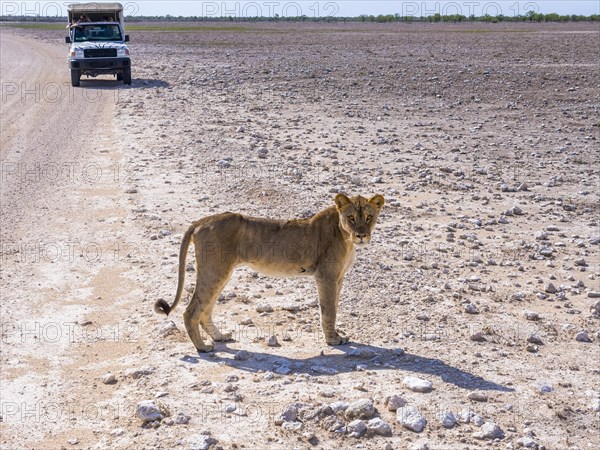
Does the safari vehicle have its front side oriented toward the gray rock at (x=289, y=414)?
yes

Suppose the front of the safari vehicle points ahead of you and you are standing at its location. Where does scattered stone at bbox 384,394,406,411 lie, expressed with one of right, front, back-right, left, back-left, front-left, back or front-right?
front

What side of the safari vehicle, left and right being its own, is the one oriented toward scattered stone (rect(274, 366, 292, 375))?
front

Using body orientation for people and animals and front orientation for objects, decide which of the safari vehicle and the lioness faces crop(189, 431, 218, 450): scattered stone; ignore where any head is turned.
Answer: the safari vehicle

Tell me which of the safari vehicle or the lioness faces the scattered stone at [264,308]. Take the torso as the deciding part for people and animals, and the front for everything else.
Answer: the safari vehicle

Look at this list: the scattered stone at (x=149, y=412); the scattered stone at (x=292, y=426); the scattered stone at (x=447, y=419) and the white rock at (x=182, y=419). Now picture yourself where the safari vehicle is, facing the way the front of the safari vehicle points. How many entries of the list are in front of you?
4

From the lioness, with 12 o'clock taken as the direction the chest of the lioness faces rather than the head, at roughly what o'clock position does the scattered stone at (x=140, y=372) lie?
The scattered stone is roughly at 5 o'clock from the lioness.

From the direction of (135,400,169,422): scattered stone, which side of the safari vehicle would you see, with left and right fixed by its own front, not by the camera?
front

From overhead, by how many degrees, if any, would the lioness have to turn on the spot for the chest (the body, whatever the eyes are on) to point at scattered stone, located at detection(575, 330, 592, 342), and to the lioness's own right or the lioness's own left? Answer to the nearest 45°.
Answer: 0° — it already faces it

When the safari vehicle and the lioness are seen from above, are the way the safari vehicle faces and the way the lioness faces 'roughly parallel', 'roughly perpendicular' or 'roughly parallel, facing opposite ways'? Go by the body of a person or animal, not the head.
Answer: roughly perpendicular

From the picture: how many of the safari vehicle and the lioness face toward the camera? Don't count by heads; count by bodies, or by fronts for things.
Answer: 1

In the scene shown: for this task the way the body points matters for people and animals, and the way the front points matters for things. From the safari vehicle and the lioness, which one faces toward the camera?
the safari vehicle

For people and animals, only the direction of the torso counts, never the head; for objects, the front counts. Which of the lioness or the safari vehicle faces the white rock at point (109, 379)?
the safari vehicle

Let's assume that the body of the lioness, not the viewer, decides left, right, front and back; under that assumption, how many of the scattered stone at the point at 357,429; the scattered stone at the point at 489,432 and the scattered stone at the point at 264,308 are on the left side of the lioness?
1

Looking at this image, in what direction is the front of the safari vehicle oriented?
toward the camera

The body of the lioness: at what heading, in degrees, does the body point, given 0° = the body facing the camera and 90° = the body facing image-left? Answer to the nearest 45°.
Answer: approximately 270°

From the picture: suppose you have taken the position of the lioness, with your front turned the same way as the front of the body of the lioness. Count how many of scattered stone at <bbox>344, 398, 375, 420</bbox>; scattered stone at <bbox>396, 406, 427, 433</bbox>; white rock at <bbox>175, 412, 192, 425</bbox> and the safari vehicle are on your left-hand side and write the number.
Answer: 1
